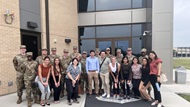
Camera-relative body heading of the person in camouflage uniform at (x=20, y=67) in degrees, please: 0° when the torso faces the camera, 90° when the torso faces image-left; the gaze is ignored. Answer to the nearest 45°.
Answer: approximately 0°

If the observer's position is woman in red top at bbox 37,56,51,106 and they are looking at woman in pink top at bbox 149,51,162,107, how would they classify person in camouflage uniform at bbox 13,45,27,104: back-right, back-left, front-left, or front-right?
back-left

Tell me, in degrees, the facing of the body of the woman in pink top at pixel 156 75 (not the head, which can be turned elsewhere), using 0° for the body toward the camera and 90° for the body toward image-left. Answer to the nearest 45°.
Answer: approximately 45°

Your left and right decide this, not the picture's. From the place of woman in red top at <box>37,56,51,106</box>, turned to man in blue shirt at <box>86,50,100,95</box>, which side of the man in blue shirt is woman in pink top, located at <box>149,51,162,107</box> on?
right

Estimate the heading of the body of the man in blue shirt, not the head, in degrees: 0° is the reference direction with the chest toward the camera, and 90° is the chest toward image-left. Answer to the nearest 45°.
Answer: approximately 0°

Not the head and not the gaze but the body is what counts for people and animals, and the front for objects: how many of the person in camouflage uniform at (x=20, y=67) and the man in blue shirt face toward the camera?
2

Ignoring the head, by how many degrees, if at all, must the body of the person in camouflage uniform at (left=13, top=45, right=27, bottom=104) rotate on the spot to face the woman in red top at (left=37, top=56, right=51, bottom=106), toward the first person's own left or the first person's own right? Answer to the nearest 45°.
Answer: approximately 45° to the first person's own left

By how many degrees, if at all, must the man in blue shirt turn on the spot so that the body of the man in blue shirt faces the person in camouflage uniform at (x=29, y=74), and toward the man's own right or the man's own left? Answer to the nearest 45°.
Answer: approximately 45° to the man's own right
